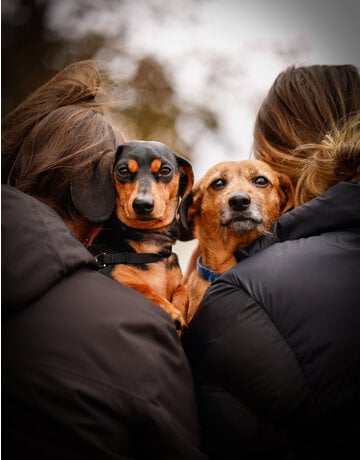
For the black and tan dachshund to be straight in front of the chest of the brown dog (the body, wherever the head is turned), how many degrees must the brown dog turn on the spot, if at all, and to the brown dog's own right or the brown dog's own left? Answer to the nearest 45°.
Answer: approximately 45° to the brown dog's own right

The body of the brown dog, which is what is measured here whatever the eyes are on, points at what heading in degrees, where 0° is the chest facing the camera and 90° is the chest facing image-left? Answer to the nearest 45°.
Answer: approximately 0°
